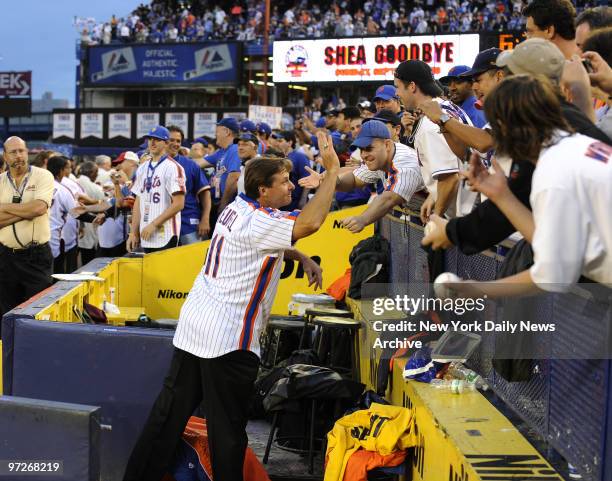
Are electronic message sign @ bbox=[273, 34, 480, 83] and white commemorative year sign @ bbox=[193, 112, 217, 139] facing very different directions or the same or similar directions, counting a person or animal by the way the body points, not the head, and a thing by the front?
same or similar directions

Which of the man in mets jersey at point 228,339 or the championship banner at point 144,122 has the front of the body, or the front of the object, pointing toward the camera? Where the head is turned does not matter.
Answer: the championship banner

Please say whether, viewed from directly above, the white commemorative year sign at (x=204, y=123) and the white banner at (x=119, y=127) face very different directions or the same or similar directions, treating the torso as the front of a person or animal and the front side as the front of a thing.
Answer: same or similar directions

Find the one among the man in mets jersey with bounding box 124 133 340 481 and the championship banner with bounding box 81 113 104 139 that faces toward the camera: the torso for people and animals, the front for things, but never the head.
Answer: the championship banner

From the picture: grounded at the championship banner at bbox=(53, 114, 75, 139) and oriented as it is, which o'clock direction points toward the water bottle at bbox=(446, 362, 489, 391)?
The water bottle is roughly at 12 o'clock from the championship banner.

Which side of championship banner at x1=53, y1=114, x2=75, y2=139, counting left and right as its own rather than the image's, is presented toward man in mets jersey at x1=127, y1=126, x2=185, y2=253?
front

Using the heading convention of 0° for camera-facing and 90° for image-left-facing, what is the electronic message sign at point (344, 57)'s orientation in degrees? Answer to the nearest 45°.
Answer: approximately 0°

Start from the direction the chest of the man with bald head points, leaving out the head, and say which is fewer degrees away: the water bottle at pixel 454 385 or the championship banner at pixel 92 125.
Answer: the water bottle

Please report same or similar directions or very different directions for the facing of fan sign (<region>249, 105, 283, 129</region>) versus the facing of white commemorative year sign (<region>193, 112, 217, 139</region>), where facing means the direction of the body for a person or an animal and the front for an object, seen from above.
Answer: same or similar directions

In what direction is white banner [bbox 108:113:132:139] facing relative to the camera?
toward the camera

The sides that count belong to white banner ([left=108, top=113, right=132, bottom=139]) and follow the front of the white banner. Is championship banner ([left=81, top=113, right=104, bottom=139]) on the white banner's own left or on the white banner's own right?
on the white banner's own right

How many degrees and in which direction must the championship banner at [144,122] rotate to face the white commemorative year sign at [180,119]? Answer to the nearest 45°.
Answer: approximately 45° to its left

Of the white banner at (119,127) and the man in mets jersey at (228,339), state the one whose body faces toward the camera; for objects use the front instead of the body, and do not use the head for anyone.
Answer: the white banner

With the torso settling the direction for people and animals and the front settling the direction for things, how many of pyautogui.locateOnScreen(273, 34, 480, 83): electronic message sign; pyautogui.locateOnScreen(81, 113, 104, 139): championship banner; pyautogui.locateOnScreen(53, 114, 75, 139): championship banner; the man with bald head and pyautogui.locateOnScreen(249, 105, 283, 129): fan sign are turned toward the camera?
5

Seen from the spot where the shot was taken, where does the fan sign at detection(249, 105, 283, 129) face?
facing the viewer

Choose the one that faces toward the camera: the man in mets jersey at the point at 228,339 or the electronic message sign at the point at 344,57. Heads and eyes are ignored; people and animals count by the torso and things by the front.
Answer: the electronic message sign

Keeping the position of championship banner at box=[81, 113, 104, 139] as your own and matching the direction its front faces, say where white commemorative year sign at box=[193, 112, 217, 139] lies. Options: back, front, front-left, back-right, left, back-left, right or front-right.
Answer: front-left

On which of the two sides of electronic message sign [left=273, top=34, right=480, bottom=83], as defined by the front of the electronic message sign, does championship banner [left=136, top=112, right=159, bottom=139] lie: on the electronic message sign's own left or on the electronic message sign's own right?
on the electronic message sign's own right

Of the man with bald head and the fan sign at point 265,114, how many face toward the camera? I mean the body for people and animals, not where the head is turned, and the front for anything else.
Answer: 2

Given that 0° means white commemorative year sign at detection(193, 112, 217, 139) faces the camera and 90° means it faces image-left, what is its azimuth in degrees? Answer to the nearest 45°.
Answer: approximately 0°

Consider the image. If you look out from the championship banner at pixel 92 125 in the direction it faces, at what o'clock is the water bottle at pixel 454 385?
The water bottle is roughly at 12 o'clock from the championship banner.

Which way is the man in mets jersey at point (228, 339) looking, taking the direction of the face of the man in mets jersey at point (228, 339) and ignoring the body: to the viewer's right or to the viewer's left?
to the viewer's right
